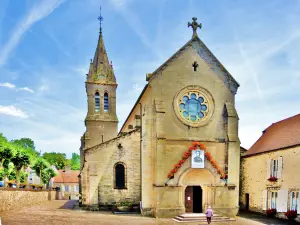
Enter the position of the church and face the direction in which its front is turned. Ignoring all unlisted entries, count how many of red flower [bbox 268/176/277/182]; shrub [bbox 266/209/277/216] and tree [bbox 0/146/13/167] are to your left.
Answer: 2

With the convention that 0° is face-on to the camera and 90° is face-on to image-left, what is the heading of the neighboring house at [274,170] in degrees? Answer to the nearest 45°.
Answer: approximately 45°

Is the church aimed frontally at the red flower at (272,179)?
no

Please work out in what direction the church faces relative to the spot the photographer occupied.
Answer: facing the viewer

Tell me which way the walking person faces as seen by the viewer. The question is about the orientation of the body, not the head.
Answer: away from the camera

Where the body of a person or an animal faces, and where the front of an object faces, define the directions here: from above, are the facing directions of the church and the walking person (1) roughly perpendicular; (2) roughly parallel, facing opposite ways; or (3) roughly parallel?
roughly parallel, facing opposite ways
